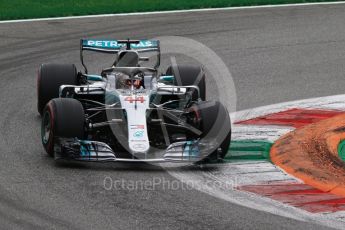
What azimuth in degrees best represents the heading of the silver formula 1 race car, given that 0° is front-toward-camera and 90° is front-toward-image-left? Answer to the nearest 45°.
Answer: approximately 0°
